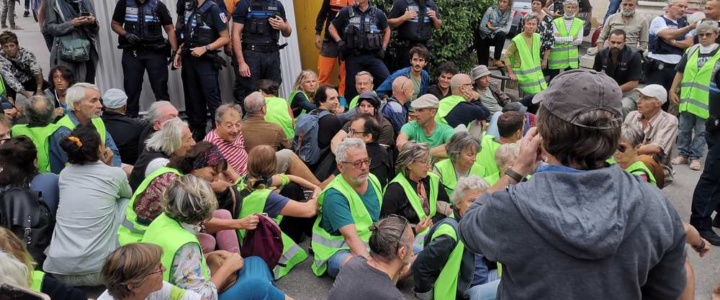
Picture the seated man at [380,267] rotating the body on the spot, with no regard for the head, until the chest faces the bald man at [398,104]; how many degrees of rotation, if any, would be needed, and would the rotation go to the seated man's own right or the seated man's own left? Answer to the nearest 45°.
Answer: approximately 45° to the seated man's own left

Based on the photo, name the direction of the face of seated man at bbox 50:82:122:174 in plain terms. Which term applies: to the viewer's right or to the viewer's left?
to the viewer's right

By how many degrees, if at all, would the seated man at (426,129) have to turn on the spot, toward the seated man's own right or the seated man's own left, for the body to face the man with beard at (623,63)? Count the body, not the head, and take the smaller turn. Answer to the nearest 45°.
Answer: approximately 135° to the seated man's own left

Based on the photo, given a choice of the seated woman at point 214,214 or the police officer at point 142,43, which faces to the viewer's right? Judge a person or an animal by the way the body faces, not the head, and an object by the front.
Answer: the seated woman

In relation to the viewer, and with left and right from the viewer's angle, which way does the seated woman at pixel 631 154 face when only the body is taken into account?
facing to the left of the viewer

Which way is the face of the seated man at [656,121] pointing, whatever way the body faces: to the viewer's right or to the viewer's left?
to the viewer's left

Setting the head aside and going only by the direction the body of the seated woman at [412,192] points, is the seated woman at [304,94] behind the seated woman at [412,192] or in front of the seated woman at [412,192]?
behind

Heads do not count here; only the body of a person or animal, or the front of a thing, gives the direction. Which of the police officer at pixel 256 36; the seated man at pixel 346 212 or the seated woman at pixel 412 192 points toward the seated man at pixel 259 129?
the police officer
